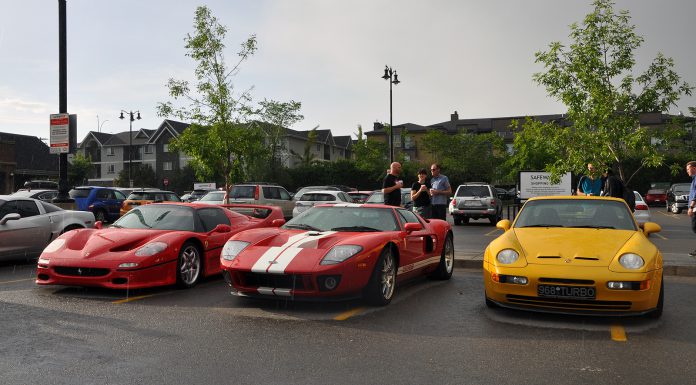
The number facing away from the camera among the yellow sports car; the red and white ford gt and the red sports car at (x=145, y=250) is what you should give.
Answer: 0

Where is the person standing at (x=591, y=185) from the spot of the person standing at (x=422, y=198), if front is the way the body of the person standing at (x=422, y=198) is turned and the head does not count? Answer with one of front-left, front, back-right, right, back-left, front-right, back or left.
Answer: left

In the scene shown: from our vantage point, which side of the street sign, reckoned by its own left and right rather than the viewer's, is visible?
front

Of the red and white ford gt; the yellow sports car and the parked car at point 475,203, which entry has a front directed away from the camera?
the parked car

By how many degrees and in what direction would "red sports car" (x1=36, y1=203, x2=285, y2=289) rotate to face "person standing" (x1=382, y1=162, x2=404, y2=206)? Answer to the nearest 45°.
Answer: approximately 180°

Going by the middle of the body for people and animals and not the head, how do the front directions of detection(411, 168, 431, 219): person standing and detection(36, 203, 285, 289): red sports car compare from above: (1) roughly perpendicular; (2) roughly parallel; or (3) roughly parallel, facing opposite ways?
roughly parallel

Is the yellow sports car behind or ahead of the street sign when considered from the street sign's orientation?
ahead

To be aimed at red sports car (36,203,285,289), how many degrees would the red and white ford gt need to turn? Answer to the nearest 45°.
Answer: approximately 90° to its right

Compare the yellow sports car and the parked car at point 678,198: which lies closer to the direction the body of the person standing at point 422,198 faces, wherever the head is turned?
the yellow sports car

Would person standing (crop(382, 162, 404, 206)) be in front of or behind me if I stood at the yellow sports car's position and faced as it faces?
behind

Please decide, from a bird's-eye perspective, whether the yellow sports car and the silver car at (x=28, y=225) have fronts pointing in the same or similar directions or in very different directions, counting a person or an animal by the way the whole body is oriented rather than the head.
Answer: same or similar directions

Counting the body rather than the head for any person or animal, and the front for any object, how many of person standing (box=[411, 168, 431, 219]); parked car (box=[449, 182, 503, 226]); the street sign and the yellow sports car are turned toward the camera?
3

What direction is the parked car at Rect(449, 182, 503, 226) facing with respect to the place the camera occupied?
facing away from the viewer

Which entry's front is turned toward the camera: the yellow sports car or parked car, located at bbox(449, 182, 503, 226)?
the yellow sports car

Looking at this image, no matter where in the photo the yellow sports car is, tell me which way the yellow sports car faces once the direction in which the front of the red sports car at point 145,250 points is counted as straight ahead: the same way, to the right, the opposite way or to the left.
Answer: the same way

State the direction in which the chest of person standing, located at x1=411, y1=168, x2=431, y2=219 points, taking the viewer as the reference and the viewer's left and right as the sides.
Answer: facing the viewer

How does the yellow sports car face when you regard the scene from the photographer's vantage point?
facing the viewer

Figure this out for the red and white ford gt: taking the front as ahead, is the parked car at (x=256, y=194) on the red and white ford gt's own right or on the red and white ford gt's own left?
on the red and white ford gt's own right
